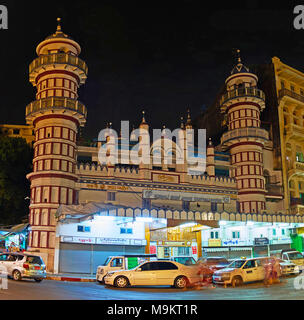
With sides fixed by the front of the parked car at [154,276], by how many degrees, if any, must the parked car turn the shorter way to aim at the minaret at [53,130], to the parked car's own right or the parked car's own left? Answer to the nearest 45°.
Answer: approximately 45° to the parked car's own right

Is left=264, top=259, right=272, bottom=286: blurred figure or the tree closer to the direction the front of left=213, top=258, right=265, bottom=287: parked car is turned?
the tree

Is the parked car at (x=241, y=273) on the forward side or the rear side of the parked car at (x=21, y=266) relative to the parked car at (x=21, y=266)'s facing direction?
on the rear side

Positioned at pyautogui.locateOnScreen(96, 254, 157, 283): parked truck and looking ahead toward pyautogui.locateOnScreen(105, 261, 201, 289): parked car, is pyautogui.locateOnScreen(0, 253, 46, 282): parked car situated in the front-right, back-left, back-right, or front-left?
back-right

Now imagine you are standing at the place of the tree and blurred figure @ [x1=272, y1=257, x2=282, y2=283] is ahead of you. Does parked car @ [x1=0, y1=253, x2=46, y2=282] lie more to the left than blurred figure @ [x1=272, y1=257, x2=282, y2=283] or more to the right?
right

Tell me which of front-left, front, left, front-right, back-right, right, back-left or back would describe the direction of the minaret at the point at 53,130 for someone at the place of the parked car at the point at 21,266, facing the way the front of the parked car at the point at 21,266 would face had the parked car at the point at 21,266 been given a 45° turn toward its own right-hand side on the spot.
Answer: front

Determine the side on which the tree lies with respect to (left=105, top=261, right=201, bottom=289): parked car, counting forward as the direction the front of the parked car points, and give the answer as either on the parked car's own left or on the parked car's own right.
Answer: on the parked car's own right

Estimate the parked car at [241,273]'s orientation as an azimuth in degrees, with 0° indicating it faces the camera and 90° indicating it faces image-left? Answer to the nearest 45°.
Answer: approximately 45°

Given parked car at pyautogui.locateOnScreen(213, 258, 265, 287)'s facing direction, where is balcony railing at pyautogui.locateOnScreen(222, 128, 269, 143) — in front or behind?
behind

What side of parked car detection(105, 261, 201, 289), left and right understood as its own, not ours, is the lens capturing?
left

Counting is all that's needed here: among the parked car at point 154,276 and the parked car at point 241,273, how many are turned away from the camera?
0

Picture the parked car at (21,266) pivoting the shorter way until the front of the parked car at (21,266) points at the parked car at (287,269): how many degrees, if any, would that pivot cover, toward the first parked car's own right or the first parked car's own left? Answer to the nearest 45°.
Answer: approximately 135° to the first parked car's own right

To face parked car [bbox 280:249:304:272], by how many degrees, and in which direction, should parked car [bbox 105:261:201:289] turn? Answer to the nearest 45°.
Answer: approximately 135° to its right
